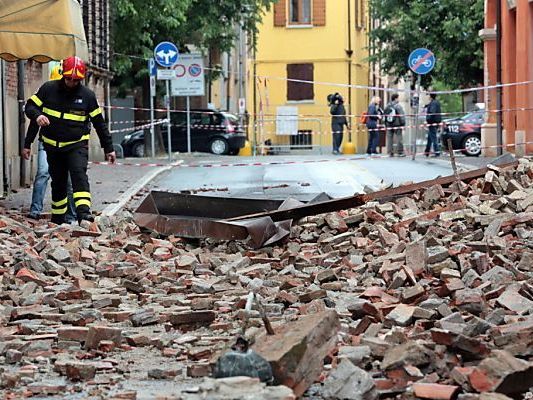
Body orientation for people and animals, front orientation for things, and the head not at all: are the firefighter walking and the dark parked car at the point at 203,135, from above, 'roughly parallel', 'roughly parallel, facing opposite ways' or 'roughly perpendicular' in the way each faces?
roughly perpendicular

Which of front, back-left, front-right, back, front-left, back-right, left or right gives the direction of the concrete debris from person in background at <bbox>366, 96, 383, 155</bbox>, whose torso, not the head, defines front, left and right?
right

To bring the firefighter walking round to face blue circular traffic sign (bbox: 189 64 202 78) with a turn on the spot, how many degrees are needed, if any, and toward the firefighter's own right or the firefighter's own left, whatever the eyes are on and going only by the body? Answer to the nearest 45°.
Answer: approximately 180°

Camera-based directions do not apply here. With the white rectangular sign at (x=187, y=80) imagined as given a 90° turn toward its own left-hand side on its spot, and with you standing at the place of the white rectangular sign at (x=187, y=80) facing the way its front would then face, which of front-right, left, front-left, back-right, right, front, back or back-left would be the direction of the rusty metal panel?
right

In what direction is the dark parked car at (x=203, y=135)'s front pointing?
to the viewer's left

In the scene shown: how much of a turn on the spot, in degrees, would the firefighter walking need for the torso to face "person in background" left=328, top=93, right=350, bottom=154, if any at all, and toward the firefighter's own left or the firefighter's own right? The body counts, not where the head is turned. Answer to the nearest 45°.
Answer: approximately 180°

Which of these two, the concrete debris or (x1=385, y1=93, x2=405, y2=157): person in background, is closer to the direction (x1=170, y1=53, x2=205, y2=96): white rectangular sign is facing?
the concrete debris

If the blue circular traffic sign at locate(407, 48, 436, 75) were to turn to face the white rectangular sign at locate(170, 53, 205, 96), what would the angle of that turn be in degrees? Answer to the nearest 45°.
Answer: approximately 90° to its right

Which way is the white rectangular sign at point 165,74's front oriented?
toward the camera

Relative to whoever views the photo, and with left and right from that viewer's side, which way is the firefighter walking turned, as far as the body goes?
facing the viewer

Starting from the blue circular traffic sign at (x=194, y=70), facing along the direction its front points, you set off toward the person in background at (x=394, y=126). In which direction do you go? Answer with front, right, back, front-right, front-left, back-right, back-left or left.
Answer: left

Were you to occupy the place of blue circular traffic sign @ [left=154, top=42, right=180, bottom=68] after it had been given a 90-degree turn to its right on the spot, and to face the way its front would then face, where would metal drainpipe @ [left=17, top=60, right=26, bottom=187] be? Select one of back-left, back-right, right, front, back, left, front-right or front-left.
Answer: left

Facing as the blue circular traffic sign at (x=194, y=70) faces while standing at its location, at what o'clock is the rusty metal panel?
The rusty metal panel is roughly at 12 o'clock from the blue circular traffic sign.
